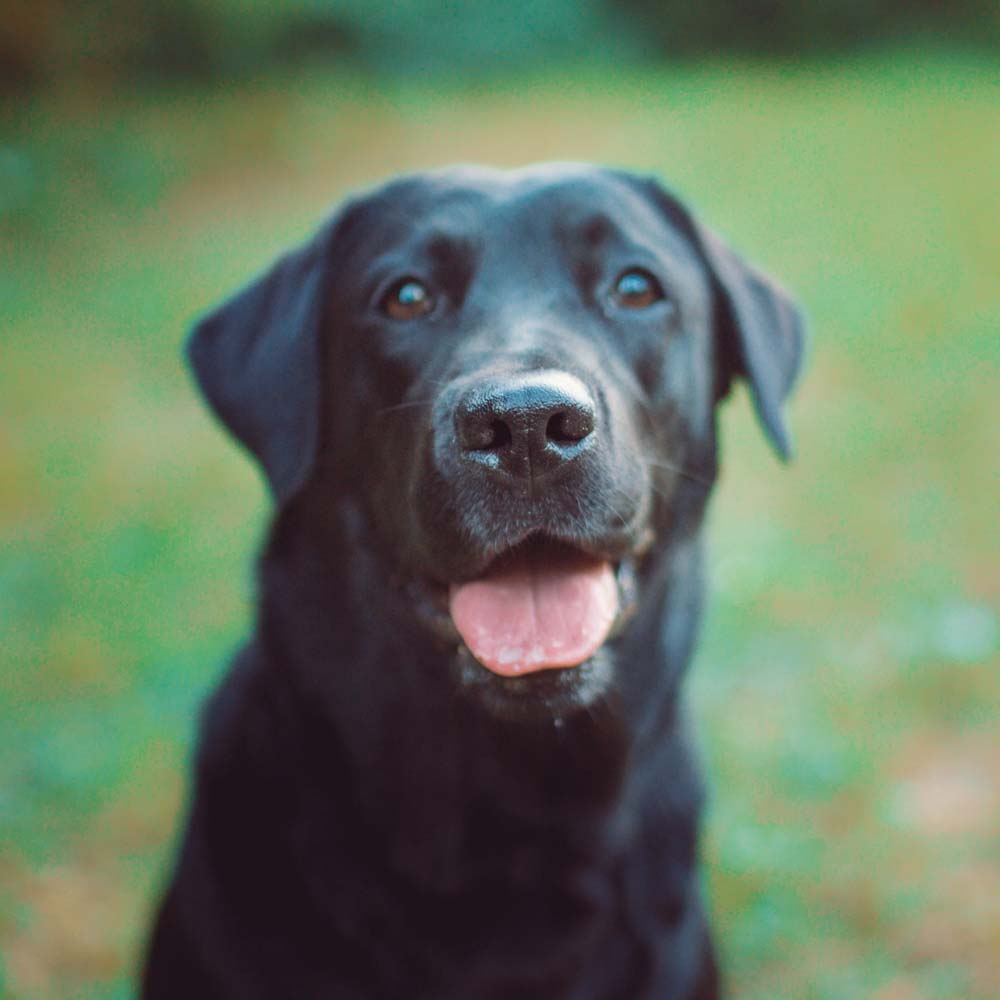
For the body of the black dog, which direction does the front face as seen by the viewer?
toward the camera
